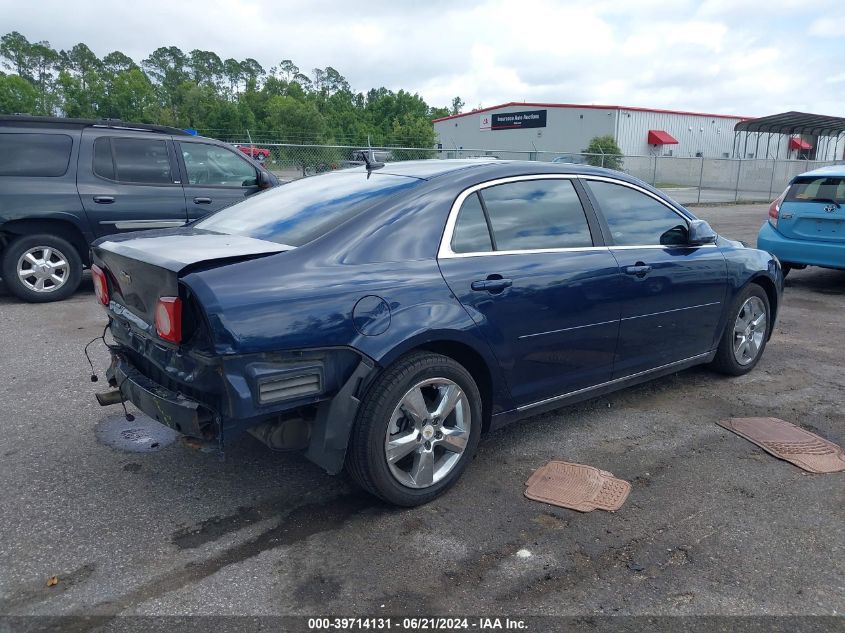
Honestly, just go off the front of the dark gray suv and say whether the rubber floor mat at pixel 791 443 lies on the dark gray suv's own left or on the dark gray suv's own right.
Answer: on the dark gray suv's own right

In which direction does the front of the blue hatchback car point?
away from the camera

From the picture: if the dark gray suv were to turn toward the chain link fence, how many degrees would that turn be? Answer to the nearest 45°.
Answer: approximately 45° to its left

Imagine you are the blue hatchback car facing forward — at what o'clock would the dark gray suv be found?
The dark gray suv is roughly at 8 o'clock from the blue hatchback car.

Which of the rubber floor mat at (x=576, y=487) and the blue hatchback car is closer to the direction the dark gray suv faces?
the blue hatchback car

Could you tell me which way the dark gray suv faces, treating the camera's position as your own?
facing to the right of the viewer

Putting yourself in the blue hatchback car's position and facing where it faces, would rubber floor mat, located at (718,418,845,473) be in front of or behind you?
behind

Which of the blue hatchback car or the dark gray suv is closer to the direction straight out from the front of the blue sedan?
the blue hatchback car

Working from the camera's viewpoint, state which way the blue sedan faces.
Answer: facing away from the viewer and to the right of the viewer

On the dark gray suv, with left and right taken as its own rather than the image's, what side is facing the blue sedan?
right

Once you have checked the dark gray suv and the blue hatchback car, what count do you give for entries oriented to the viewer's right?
1

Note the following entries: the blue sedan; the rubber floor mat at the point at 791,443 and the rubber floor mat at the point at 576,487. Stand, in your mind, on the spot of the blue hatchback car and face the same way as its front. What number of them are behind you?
3
